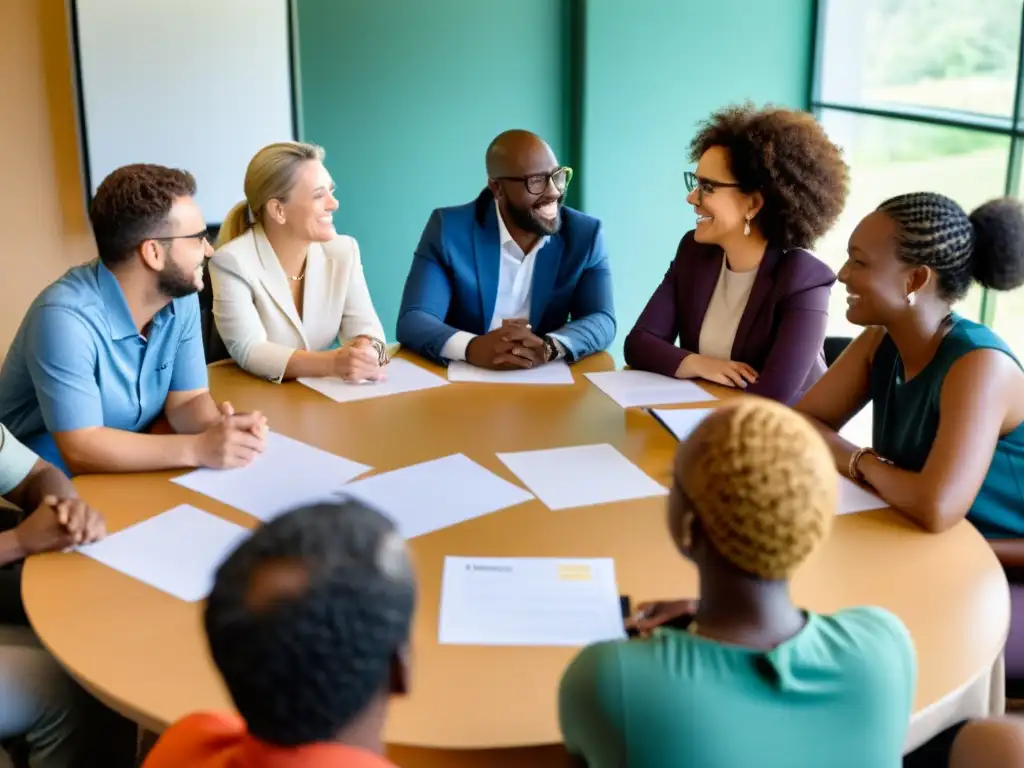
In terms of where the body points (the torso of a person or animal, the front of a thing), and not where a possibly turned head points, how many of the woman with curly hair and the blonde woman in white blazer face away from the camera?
0

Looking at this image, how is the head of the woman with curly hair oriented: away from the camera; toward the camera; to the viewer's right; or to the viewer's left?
to the viewer's left

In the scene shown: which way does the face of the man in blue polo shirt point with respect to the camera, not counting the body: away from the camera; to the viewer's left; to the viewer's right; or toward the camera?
to the viewer's right

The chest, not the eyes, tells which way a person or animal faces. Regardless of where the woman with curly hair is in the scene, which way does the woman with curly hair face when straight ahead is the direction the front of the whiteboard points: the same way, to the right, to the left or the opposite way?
to the right

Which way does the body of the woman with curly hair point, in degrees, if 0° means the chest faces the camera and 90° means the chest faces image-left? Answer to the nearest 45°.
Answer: approximately 45°

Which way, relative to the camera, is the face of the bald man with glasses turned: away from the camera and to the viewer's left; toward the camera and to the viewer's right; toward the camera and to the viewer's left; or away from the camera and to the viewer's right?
toward the camera and to the viewer's right

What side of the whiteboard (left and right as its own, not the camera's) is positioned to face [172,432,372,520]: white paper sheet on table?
front

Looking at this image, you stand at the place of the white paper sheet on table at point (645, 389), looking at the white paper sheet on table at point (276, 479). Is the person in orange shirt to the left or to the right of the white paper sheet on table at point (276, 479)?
left

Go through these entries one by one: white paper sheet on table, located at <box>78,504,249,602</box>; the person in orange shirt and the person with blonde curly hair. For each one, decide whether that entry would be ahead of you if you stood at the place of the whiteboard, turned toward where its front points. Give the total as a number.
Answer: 3

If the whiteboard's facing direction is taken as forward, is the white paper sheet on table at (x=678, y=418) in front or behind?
in front

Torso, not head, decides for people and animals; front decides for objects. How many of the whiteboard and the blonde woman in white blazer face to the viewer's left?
0

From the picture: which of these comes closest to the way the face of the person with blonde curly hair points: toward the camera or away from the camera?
away from the camera

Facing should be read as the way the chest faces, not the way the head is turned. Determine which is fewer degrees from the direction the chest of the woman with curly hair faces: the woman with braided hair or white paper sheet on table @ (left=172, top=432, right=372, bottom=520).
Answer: the white paper sheet on table

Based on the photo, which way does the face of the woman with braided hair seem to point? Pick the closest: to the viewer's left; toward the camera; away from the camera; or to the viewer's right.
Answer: to the viewer's left

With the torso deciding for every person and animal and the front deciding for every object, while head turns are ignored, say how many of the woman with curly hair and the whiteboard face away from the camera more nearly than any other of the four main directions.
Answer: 0

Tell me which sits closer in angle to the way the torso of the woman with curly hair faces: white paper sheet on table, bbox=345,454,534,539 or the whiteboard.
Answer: the white paper sheet on table

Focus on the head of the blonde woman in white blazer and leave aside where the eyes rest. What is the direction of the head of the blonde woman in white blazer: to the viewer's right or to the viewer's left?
to the viewer's right

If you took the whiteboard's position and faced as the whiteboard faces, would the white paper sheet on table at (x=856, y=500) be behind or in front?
in front
